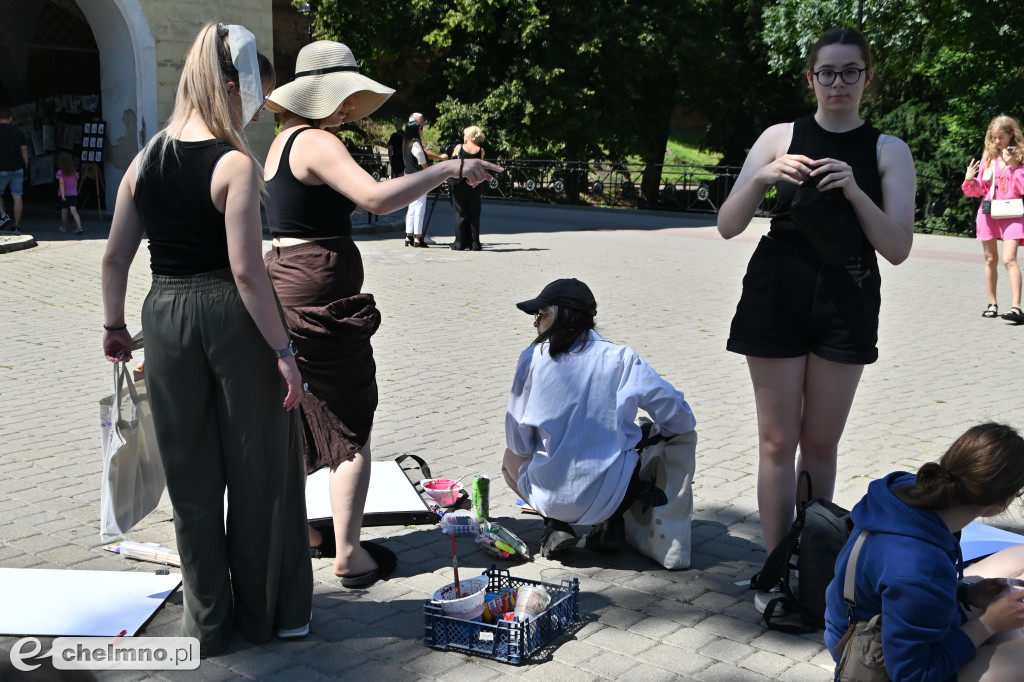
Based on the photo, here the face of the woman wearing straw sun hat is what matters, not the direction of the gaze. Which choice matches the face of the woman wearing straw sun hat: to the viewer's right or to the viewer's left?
to the viewer's right

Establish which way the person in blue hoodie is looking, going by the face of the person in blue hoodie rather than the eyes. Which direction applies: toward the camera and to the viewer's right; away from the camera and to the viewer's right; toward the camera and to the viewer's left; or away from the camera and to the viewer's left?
away from the camera and to the viewer's right

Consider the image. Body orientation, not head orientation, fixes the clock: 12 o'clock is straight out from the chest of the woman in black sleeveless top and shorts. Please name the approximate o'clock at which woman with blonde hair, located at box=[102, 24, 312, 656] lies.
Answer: The woman with blonde hair is roughly at 2 o'clock from the woman in black sleeveless top and shorts.

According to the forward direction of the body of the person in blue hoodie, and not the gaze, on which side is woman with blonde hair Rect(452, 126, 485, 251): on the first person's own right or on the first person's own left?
on the first person's own left

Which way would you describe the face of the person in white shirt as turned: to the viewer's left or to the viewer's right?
to the viewer's left

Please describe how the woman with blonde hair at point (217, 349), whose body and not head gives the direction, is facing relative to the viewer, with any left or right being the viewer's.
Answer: facing away from the viewer and to the right of the viewer

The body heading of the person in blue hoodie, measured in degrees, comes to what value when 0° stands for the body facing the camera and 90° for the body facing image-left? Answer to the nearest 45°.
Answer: approximately 270°

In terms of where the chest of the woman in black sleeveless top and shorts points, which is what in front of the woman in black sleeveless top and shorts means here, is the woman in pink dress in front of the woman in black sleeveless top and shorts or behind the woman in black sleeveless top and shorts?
behind

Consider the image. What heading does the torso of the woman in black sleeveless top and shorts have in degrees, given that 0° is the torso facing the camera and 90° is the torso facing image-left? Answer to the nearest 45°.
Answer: approximately 0°

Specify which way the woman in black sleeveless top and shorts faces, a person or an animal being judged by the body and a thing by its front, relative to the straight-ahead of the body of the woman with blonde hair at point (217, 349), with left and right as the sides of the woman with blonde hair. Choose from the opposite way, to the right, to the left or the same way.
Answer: the opposite way
